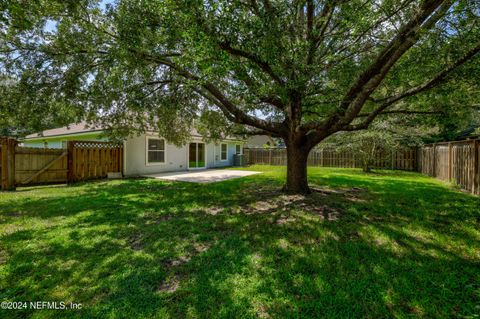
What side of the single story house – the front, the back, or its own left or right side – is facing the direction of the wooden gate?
left

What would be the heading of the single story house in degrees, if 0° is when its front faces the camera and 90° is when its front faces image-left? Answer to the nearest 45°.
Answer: approximately 135°

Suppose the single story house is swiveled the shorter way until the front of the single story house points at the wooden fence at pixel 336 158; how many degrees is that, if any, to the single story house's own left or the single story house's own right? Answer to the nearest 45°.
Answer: approximately 135° to the single story house's own right

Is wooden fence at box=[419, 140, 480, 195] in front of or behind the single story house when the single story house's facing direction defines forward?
behind

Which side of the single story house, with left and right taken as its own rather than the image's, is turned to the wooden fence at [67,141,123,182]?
left
